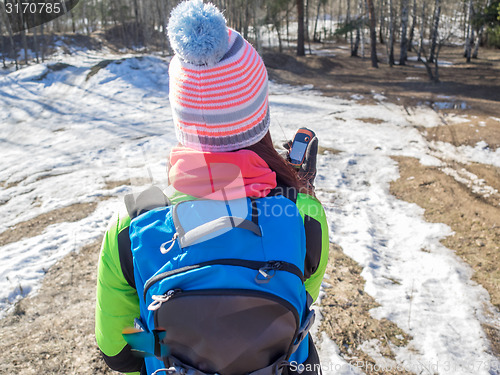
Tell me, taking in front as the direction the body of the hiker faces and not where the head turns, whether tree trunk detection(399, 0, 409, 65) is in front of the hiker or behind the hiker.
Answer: in front

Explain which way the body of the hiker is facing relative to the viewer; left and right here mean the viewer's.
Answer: facing away from the viewer

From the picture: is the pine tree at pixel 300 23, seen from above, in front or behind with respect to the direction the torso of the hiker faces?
in front
